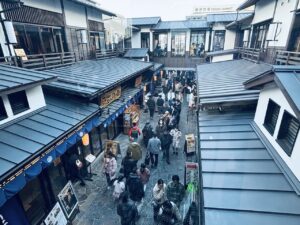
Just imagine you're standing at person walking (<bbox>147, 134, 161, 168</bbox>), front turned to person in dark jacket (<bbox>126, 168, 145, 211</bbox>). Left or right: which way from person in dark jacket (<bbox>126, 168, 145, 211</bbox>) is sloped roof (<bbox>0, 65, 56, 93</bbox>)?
right

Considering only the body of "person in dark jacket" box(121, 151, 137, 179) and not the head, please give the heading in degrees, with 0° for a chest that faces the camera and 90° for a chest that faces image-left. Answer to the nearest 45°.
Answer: approximately 180°

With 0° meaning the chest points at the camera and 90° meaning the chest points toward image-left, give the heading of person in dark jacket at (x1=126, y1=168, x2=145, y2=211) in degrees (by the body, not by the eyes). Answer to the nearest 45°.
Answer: approximately 180°

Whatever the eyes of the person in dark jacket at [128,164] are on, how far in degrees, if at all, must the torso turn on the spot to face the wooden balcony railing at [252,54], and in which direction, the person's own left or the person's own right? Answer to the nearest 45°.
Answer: approximately 45° to the person's own right

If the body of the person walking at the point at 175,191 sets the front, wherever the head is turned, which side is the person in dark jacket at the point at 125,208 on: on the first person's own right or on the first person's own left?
on the first person's own right

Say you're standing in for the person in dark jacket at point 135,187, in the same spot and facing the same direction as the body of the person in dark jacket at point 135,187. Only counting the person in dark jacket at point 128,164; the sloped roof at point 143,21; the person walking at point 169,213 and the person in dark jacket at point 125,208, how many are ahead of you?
2

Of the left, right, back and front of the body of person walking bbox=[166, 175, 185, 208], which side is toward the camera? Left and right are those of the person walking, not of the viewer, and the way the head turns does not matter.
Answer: front
